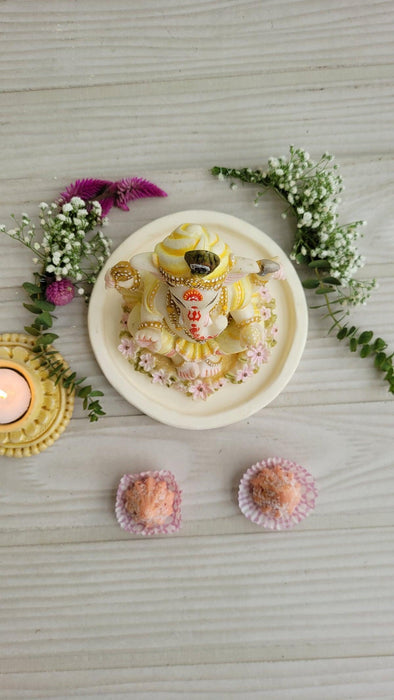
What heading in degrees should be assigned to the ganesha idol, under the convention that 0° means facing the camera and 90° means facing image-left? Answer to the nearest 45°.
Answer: approximately 0°
